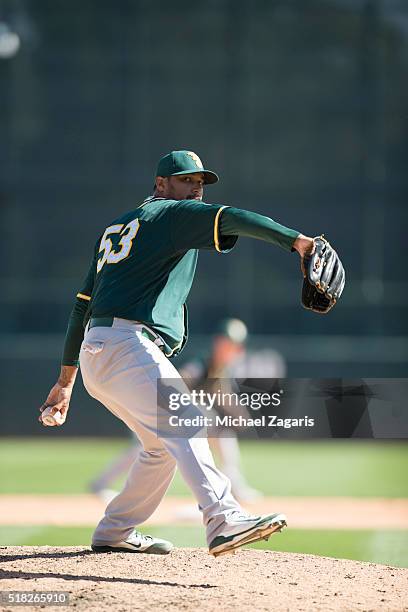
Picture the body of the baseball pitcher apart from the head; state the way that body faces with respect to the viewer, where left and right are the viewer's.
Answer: facing away from the viewer and to the right of the viewer
